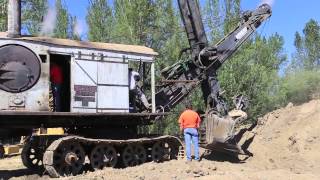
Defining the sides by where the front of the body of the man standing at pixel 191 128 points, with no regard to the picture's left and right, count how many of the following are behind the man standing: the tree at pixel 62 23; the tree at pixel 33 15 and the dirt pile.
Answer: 0

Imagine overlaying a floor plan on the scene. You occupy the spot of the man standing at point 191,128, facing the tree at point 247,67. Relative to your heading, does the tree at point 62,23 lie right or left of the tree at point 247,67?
left

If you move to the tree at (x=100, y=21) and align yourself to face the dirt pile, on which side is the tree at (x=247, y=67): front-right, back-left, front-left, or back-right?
front-left

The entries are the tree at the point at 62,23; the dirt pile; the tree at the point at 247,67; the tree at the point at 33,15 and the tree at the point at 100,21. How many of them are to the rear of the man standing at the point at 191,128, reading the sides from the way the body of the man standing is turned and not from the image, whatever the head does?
0

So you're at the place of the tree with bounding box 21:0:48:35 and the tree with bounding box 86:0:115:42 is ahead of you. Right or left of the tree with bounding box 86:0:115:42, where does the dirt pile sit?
right

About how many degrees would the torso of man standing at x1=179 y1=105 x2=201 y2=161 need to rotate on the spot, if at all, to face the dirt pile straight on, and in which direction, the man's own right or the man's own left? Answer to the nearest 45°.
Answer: approximately 45° to the man's own right

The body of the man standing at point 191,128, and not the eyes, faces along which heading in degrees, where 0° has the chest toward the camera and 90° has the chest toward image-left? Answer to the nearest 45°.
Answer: approximately 180°

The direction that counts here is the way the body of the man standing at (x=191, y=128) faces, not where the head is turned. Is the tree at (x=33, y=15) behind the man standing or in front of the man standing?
in front

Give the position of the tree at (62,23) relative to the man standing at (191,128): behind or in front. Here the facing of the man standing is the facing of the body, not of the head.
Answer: in front

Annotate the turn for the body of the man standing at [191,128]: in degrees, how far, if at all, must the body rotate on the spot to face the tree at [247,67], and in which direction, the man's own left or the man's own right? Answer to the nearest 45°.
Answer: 0° — they already face it
